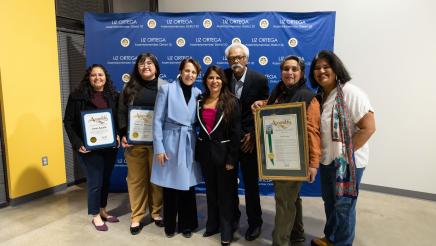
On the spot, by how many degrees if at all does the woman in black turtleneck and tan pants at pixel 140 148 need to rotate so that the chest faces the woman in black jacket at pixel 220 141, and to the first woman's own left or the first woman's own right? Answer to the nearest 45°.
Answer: approximately 45° to the first woman's own left

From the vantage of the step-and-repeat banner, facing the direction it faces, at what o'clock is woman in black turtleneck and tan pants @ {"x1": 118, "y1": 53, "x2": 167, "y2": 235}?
The woman in black turtleneck and tan pants is roughly at 1 o'clock from the step-and-repeat banner.

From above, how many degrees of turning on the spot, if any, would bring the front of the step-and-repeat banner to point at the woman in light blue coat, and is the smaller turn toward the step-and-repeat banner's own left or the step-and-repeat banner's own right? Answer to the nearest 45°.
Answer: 0° — it already faces them

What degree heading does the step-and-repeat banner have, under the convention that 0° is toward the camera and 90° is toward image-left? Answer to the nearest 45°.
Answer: approximately 0°

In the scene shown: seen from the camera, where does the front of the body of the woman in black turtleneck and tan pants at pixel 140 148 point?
toward the camera

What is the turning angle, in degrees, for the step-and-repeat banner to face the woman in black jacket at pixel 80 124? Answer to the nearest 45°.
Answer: approximately 45° to its right

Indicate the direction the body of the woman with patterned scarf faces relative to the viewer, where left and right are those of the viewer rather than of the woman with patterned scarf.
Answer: facing the viewer and to the left of the viewer

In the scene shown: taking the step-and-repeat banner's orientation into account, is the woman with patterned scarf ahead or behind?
ahead

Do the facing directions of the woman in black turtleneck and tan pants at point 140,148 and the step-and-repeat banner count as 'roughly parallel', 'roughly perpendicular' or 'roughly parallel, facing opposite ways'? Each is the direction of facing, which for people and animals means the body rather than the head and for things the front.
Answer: roughly parallel

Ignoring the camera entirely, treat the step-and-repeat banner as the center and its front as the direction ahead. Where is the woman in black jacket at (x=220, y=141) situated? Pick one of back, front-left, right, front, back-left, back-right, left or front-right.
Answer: front
